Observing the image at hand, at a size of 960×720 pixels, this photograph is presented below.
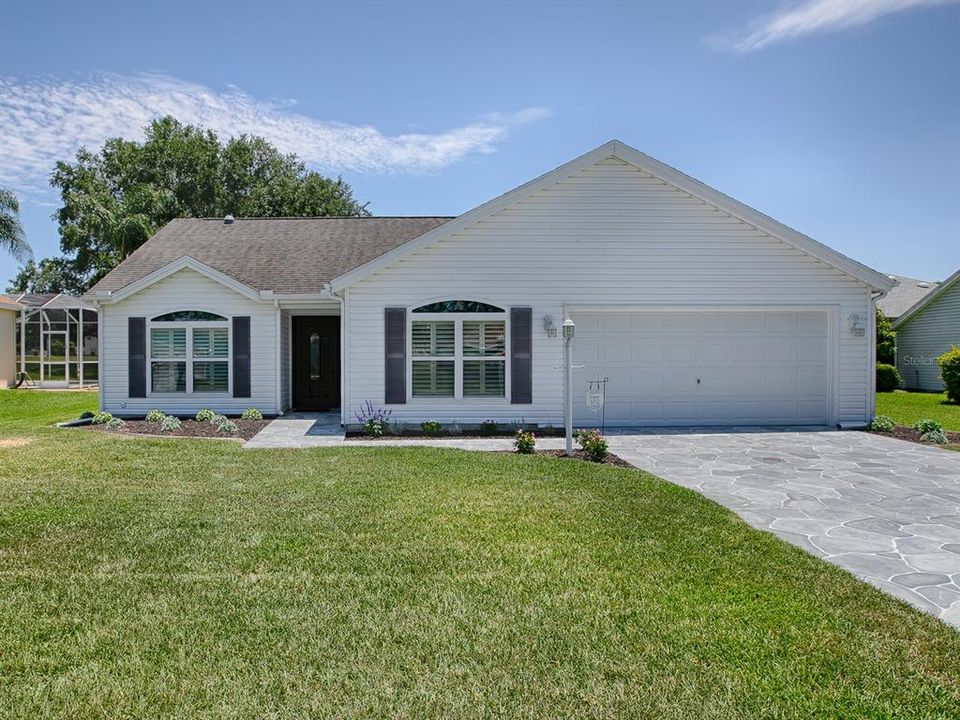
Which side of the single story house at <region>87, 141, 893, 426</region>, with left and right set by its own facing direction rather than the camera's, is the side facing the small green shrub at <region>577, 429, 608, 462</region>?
front

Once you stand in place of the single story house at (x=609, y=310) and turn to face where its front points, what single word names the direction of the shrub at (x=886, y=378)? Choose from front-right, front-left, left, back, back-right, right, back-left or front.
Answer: back-left

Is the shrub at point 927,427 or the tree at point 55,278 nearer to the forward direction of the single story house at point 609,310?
the shrub

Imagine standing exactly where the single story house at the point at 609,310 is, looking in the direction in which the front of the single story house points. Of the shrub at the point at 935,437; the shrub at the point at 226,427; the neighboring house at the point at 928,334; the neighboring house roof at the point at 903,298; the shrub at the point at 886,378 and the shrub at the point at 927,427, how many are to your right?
1

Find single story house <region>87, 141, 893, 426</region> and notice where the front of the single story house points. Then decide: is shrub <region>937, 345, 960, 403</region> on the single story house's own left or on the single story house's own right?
on the single story house's own left

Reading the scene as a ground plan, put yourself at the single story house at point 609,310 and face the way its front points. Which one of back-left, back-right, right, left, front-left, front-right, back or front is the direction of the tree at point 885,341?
back-left

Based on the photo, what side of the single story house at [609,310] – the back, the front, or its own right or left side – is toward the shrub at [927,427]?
left

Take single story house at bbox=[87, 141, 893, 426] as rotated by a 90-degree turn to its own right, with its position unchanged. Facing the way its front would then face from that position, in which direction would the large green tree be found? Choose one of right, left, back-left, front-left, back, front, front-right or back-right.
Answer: front-right

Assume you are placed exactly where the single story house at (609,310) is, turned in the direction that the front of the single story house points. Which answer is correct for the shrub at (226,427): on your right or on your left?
on your right

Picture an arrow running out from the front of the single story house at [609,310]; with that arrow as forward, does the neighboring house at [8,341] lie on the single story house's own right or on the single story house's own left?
on the single story house's own right

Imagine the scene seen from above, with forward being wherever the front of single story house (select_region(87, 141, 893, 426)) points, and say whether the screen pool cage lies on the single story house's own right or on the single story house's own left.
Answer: on the single story house's own right

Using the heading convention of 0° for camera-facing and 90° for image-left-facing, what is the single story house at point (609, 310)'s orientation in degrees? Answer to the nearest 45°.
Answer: approximately 0°

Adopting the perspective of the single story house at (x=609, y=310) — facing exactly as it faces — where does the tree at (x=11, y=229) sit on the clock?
The tree is roughly at 4 o'clock from the single story house.

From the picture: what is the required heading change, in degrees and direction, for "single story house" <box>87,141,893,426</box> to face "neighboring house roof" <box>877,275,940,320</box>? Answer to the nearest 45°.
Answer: approximately 135° to its left

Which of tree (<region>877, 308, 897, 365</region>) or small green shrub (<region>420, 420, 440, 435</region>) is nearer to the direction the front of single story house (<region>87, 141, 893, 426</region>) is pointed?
the small green shrub

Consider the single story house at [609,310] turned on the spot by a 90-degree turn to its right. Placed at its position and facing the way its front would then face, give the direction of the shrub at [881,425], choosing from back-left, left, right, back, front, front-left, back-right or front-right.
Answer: back
